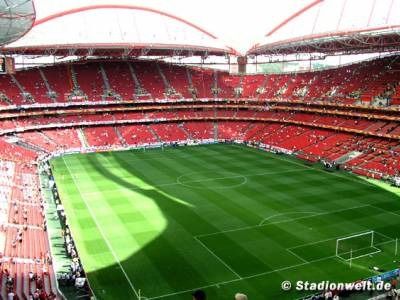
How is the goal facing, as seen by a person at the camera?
facing away from the viewer and to the left of the viewer
